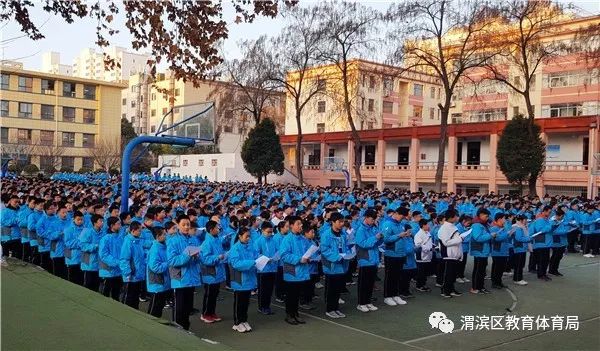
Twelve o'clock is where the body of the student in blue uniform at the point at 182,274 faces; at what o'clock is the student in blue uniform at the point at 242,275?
the student in blue uniform at the point at 242,275 is roughly at 10 o'clock from the student in blue uniform at the point at 182,274.

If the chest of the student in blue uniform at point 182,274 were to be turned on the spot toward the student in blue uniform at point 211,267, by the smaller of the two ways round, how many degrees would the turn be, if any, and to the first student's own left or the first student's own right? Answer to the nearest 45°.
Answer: approximately 90° to the first student's own left

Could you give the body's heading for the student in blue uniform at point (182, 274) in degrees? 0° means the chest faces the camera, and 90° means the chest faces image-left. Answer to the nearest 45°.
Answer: approximately 315°

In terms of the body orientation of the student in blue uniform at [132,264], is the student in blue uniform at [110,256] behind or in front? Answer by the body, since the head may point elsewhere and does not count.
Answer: behind

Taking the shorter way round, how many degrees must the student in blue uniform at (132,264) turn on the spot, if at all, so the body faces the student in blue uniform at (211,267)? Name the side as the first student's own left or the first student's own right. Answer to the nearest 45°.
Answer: approximately 45° to the first student's own left

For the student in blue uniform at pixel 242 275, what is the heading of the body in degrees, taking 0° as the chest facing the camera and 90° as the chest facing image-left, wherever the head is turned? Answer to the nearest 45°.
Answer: approximately 315°

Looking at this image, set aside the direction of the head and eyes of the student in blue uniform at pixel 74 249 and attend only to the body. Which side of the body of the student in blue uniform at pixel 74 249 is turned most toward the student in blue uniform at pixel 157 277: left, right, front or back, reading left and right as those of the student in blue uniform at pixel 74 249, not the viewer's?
front

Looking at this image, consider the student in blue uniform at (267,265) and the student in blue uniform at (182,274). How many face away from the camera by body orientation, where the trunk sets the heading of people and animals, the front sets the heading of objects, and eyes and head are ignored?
0

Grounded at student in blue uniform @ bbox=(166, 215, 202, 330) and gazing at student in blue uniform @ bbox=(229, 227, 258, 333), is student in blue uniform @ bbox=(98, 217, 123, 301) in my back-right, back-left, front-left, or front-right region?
back-left

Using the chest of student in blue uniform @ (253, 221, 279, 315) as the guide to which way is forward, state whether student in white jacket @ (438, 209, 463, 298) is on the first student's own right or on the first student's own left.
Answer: on the first student's own left
